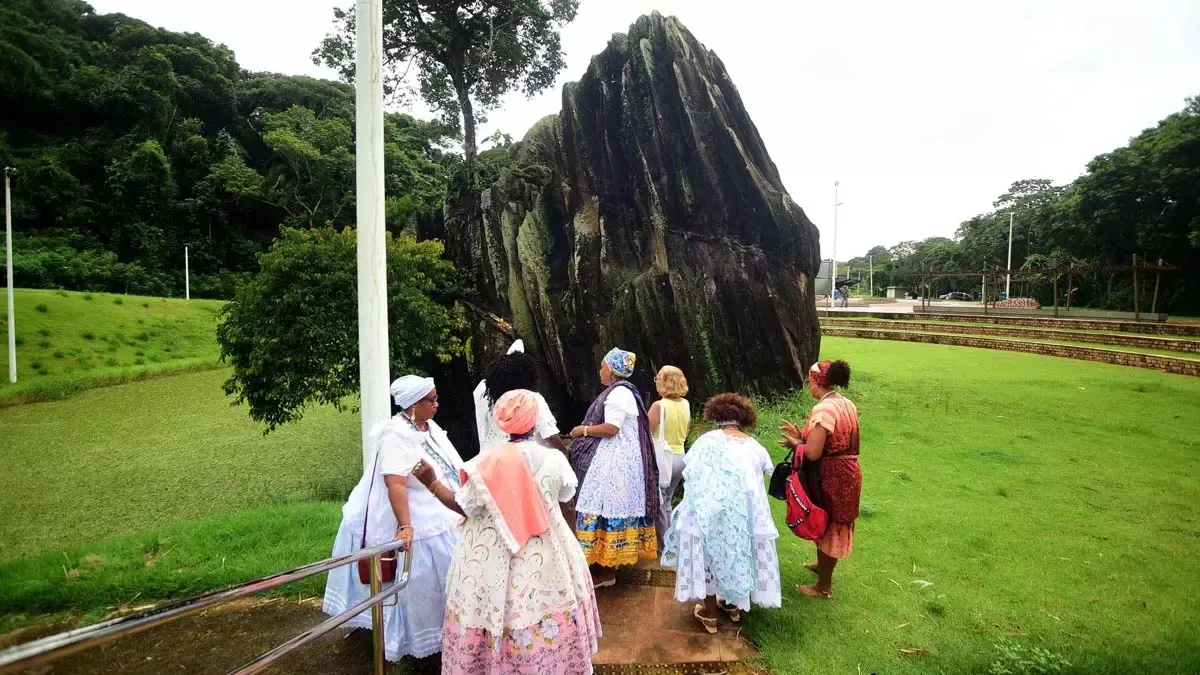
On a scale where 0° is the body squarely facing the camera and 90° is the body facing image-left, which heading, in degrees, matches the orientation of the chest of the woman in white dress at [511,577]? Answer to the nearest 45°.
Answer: approximately 180°

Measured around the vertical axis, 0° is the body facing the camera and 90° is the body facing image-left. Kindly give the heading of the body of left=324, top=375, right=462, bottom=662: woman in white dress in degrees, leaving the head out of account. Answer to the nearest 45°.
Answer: approximately 270°

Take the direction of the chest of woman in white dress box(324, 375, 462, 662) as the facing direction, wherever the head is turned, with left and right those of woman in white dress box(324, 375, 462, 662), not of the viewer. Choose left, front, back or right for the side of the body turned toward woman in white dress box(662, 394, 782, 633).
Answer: front

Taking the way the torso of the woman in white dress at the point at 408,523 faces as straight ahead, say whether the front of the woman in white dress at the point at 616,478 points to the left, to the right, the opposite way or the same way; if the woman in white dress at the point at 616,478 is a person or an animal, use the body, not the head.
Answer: the opposite way

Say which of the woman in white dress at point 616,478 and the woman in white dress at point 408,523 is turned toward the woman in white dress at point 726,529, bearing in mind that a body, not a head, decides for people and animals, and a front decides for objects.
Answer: the woman in white dress at point 408,523

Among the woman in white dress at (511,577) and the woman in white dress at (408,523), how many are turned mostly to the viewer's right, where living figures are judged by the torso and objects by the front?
1

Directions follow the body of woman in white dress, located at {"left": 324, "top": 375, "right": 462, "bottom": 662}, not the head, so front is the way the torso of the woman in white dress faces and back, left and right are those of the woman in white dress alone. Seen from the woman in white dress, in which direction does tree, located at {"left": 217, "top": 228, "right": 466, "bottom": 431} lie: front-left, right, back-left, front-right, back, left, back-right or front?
left

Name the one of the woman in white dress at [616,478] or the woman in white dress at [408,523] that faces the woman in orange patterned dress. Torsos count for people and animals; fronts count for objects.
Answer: the woman in white dress at [408,523]

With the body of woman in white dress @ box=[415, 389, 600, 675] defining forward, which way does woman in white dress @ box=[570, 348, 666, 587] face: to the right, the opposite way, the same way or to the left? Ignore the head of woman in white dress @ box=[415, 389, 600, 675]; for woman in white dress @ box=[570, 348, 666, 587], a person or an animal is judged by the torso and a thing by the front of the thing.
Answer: to the left

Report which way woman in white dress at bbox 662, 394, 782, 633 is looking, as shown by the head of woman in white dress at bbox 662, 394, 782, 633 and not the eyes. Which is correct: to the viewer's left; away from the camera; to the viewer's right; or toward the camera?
away from the camera

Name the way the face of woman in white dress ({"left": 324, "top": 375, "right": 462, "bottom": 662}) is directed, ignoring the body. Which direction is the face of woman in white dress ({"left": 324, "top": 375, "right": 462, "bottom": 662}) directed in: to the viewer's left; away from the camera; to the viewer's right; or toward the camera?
to the viewer's right

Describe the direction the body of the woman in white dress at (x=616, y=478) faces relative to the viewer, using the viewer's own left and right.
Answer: facing to the left of the viewer

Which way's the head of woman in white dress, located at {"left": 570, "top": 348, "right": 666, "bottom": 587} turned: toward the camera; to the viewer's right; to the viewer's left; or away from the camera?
to the viewer's left

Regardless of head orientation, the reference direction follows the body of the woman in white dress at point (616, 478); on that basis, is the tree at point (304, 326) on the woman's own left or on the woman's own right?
on the woman's own right

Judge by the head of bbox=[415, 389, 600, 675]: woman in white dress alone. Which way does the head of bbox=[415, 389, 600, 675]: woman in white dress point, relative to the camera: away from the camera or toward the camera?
away from the camera
